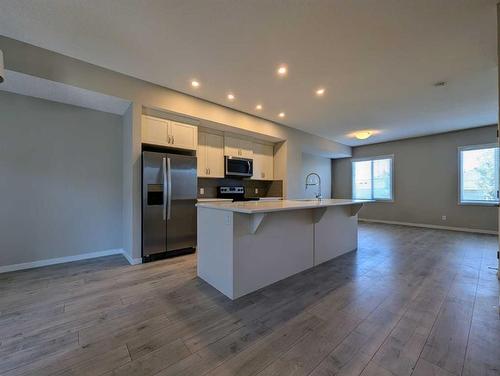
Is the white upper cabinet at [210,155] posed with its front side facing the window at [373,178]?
no

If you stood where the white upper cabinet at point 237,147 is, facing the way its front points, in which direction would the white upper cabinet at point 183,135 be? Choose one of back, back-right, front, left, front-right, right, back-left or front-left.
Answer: right

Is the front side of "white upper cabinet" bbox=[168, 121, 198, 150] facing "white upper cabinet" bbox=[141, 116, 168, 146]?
no

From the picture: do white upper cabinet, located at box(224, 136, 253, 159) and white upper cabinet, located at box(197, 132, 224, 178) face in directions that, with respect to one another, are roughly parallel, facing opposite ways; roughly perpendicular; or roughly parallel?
roughly parallel

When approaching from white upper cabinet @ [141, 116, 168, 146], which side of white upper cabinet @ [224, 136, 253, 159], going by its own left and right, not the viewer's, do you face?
right

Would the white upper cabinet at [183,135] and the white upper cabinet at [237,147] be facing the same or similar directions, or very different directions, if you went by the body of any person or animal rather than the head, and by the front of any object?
same or similar directions

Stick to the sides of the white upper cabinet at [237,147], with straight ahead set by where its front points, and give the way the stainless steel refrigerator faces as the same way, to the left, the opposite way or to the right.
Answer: the same way

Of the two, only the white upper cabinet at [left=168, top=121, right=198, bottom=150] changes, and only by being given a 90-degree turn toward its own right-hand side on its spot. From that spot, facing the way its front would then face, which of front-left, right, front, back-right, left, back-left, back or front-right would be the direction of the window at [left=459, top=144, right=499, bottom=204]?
back-left

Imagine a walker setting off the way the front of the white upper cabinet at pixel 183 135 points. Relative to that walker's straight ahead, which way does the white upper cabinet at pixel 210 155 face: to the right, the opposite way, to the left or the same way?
the same way

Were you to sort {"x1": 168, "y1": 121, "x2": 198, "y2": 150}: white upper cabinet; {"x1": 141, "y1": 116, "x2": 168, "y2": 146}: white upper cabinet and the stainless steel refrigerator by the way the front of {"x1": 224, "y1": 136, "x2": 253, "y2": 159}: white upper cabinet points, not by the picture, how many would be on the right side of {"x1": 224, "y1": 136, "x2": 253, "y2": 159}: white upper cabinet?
3

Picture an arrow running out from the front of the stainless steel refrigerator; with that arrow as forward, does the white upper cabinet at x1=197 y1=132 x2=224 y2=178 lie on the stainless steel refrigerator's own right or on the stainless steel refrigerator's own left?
on the stainless steel refrigerator's own left

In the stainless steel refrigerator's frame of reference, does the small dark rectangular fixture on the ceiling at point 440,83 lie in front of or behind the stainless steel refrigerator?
in front

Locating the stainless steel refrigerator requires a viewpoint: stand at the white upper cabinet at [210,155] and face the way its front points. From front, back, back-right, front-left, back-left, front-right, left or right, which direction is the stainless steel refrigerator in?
right

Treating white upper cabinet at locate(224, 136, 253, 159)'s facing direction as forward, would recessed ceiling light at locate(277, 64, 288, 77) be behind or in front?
in front

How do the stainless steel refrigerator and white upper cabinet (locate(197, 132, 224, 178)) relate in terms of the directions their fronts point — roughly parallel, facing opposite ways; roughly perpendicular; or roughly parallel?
roughly parallel

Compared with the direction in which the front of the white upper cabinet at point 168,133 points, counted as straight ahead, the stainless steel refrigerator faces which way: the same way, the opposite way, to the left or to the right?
the same way

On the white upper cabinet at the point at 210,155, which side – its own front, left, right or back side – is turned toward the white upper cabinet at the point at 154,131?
right

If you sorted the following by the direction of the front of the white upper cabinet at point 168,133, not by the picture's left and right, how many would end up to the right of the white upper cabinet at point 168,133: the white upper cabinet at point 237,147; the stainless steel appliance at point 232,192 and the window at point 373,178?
0
